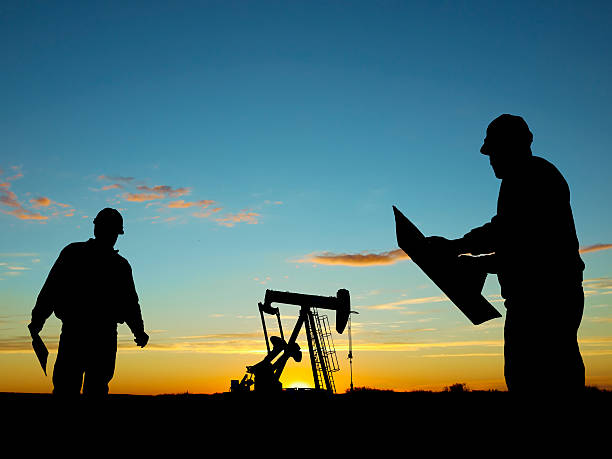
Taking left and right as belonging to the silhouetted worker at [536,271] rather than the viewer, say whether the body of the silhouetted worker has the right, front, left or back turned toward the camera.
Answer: left

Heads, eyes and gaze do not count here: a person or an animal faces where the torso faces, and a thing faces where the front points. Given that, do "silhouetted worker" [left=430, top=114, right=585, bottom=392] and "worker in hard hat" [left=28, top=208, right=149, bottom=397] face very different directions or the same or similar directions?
very different directions

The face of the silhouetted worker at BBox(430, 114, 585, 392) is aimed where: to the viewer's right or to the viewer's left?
to the viewer's left

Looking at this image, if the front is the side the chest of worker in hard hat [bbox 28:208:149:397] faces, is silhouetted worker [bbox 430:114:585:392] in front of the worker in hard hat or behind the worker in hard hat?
in front

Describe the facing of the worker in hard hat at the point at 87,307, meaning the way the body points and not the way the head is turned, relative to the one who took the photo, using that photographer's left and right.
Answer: facing the viewer and to the right of the viewer

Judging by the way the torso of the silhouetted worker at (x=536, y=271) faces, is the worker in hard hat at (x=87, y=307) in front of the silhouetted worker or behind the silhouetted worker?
in front

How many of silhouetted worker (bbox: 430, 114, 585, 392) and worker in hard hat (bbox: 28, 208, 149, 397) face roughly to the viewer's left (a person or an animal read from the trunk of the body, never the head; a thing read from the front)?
1

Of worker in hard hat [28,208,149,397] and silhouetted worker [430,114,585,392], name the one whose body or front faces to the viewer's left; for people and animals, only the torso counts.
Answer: the silhouetted worker
